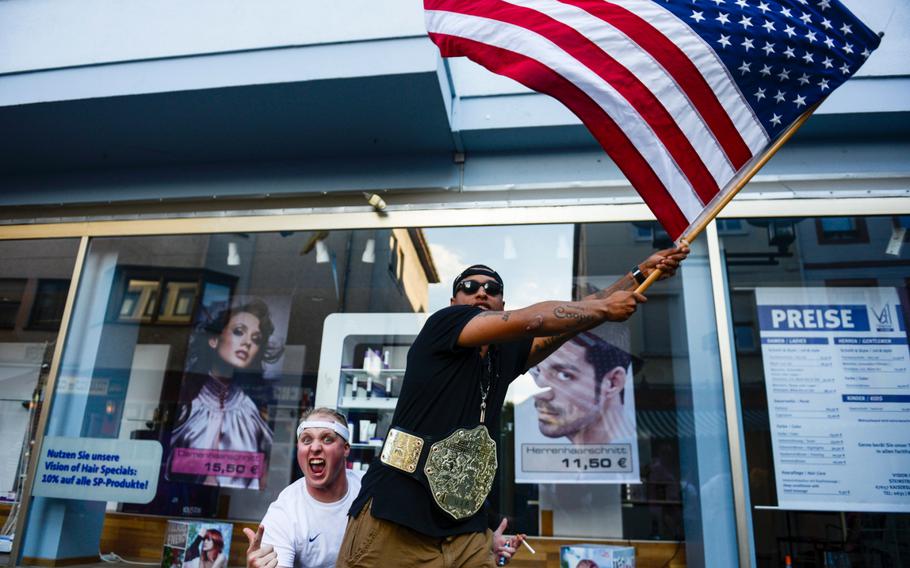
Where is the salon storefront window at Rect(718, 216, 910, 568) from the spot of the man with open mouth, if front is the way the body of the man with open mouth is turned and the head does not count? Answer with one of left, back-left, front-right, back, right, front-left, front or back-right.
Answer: left

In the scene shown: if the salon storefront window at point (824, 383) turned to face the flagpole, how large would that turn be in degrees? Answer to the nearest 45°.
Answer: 0° — it already faces it

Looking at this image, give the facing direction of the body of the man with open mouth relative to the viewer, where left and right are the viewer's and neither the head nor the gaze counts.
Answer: facing the viewer

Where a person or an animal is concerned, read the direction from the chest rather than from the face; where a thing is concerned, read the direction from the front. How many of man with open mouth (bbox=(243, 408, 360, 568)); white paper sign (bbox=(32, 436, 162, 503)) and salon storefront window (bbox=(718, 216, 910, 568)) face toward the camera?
3

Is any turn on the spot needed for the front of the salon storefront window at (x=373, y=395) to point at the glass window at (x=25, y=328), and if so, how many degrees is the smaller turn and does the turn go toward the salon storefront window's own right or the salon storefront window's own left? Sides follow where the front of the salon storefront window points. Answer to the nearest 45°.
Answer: approximately 90° to the salon storefront window's own right

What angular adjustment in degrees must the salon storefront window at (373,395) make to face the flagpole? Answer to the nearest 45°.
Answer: approximately 45° to its left

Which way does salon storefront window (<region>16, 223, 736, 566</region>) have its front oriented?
toward the camera

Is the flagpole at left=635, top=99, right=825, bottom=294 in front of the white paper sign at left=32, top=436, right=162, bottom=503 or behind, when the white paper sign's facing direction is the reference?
in front

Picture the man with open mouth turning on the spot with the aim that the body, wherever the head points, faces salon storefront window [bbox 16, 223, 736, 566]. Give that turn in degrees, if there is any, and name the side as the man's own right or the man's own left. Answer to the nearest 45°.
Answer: approximately 180°
